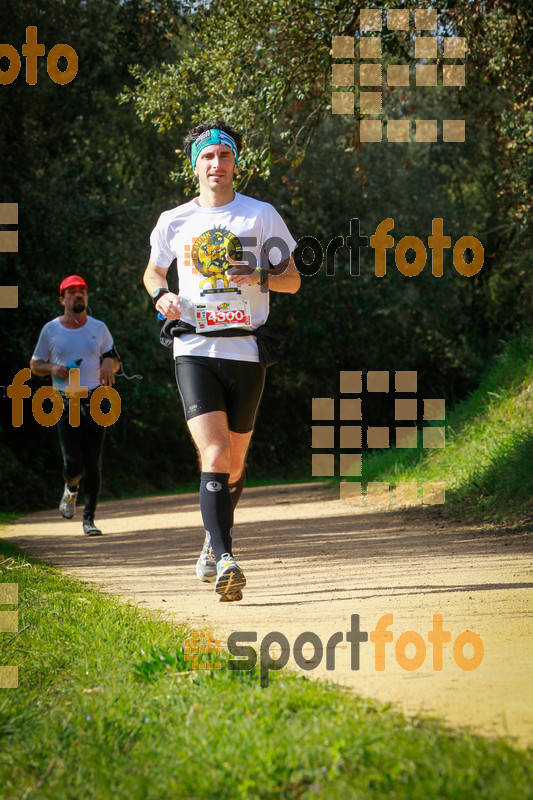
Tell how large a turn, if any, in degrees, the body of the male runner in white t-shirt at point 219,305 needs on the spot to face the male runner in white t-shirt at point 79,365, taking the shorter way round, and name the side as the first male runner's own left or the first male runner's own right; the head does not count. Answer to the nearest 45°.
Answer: approximately 180°

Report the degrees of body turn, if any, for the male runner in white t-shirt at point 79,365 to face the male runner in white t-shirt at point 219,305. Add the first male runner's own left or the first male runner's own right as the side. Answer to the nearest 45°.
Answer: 0° — they already face them

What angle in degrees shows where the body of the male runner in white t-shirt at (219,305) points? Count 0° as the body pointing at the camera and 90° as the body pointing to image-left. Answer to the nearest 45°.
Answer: approximately 0°

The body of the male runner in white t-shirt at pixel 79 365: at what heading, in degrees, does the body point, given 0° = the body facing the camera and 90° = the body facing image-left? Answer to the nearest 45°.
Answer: approximately 0°
